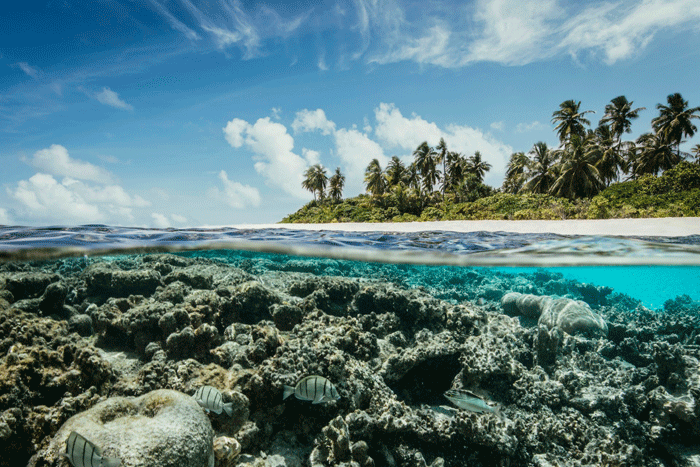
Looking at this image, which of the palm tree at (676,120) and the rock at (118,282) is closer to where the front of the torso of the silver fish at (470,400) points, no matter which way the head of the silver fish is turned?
the rock

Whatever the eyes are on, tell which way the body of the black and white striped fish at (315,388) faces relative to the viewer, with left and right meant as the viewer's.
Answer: facing to the right of the viewer

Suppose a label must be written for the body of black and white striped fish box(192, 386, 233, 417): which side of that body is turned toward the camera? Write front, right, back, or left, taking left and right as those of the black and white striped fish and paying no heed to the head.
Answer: left

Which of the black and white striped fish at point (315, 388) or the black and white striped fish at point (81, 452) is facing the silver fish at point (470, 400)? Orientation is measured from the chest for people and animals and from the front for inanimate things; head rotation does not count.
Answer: the black and white striped fish at point (315, 388)

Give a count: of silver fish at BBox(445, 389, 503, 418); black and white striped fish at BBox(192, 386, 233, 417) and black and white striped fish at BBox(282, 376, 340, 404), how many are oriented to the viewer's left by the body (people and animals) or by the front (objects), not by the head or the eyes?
2

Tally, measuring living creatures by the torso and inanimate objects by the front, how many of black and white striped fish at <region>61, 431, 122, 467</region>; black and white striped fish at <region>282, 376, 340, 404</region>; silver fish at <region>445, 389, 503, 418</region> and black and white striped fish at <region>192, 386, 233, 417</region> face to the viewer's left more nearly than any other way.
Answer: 3

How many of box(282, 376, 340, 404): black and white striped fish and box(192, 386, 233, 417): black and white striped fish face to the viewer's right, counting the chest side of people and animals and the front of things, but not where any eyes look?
1

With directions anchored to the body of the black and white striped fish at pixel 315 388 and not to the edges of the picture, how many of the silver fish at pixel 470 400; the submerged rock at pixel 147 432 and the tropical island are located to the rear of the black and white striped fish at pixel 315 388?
1

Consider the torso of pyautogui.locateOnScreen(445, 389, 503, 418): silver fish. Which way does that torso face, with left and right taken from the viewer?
facing to the left of the viewer

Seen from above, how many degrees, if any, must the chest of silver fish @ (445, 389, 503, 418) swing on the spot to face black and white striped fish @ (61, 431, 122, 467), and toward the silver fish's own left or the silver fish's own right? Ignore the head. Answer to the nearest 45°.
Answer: approximately 45° to the silver fish's own left

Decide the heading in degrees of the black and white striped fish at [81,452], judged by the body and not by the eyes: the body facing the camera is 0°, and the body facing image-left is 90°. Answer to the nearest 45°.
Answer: approximately 90°

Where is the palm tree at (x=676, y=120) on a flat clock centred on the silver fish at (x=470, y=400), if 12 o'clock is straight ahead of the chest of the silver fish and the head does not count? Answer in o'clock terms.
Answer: The palm tree is roughly at 4 o'clock from the silver fish.
